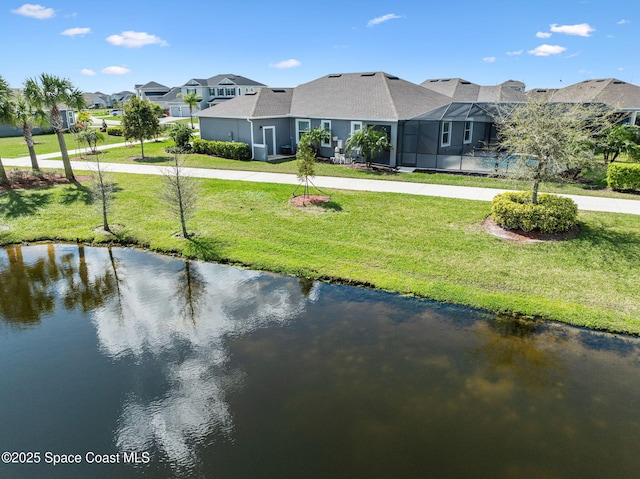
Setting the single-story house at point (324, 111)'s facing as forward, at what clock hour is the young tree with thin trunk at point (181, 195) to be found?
The young tree with thin trunk is roughly at 8 o'clock from the single-story house.

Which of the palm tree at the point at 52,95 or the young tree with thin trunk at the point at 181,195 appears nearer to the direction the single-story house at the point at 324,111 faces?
the palm tree

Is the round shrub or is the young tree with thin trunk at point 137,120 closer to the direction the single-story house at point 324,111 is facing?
the young tree with thin trunk

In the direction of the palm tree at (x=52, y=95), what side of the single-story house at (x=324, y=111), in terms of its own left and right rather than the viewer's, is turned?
left

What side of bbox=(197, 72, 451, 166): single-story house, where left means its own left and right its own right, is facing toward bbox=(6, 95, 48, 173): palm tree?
left

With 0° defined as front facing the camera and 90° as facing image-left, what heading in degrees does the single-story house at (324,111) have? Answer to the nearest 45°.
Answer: approximately 135°

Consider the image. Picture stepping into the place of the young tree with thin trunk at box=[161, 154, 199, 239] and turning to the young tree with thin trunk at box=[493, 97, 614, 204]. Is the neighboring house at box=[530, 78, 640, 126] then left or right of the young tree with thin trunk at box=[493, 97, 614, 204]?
left
